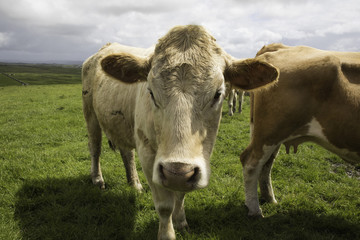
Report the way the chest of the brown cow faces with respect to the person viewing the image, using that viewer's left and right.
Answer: facing to the right of the viewer

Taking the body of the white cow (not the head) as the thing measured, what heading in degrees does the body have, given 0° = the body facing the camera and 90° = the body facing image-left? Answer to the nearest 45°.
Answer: approximately 315°

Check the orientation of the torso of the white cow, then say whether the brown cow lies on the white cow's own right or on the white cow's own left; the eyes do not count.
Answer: on the white cow's own left

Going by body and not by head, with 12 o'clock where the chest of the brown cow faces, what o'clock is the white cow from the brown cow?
The white cow is roughly at 4 o'clock from the brown cow.
